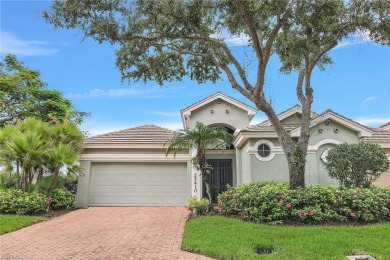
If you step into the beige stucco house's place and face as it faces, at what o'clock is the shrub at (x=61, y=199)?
The shrub is roughly at 2 o'clock from the beige stucco house.

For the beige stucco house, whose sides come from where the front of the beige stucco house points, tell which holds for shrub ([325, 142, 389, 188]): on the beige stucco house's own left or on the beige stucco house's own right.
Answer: on the beige stucco house's own left

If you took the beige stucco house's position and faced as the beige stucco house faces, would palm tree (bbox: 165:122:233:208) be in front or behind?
in front

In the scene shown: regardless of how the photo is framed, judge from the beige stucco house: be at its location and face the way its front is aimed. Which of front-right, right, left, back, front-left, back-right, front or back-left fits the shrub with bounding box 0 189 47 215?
front-right

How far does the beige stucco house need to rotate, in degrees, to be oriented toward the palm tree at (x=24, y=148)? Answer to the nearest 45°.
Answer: approximately 45° to its right

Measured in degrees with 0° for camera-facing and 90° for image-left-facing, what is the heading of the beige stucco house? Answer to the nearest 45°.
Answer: approximately 0°

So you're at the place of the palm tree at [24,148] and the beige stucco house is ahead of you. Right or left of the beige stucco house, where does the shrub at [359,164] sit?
right

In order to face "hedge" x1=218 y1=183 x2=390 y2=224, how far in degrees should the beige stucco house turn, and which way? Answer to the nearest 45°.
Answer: approximately 45° to its left
